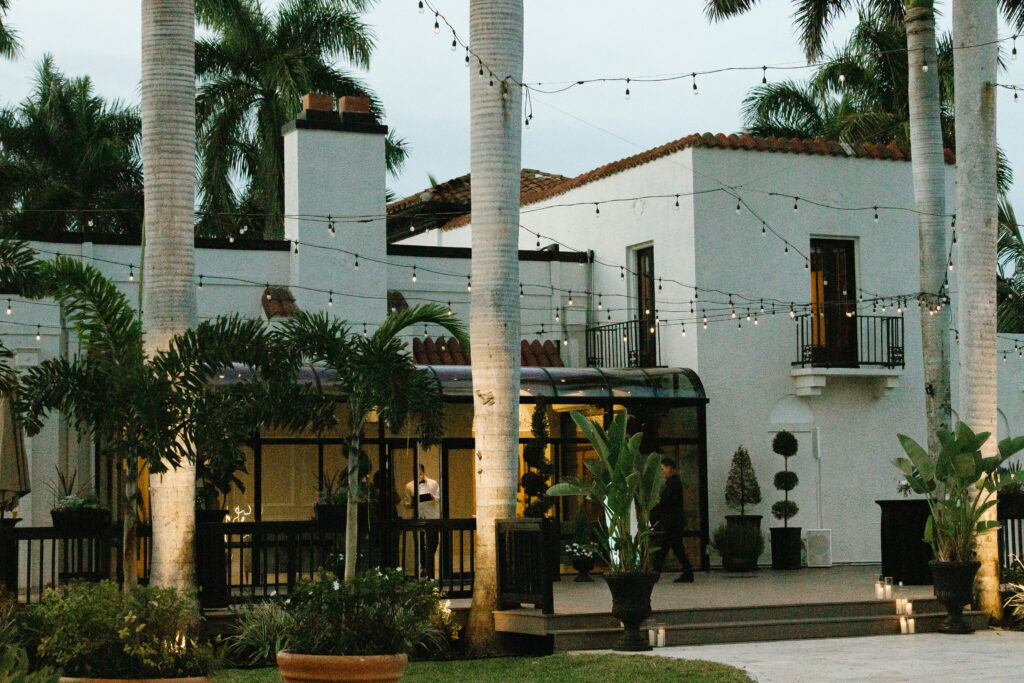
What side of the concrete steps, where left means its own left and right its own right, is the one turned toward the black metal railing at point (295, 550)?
right

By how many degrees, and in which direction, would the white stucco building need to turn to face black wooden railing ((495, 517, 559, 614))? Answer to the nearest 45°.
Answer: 0° — it already faces it

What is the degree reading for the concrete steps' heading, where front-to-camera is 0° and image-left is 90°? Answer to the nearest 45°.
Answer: approximately 0°

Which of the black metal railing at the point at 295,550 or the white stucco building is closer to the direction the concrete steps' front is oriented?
the black metal railing

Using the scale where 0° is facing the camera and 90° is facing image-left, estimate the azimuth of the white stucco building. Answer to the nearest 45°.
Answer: approximately 0°

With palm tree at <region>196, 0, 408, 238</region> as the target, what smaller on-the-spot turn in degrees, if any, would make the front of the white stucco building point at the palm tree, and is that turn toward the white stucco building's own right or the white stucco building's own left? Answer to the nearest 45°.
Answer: approximately 135° to the white stucco building's own right

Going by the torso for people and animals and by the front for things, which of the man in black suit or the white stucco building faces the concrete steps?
the white stucco building
